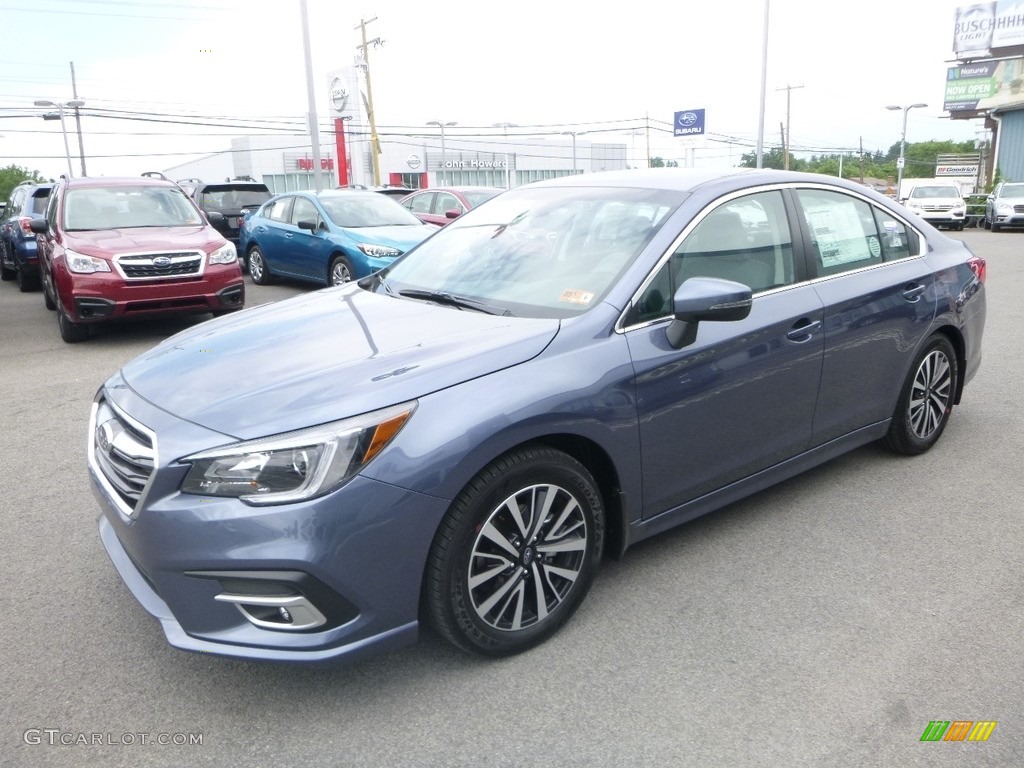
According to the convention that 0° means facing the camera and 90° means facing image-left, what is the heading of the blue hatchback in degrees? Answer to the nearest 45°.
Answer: approximately 315°

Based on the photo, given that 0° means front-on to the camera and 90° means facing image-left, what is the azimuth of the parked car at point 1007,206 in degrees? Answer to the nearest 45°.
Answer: approximately 0°

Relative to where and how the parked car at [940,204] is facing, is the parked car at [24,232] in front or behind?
in front

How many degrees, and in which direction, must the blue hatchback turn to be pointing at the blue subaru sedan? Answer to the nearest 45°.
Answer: approximately 45° to its right

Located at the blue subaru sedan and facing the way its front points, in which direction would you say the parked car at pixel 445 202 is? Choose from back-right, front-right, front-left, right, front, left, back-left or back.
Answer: back-right

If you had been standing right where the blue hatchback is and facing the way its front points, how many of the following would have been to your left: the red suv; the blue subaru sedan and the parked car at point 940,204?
1

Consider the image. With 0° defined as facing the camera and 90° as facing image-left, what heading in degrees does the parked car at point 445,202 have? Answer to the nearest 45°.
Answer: approximately 315°

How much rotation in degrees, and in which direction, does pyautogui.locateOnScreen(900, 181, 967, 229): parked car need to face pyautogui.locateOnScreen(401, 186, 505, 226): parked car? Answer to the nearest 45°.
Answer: approximately 45° to its right

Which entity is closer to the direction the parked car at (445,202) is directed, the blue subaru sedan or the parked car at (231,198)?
the blue subaru sedan

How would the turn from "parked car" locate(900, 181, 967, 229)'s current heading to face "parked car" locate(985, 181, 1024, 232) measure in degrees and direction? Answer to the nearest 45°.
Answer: approximately 45° to its left

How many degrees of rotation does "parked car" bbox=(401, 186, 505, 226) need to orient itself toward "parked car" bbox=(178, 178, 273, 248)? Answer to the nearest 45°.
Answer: approximately 180°

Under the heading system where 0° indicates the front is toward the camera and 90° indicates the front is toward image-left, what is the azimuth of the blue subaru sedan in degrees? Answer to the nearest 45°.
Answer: approximately 45°

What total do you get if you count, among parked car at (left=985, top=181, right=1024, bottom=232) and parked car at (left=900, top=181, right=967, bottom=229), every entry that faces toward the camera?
2

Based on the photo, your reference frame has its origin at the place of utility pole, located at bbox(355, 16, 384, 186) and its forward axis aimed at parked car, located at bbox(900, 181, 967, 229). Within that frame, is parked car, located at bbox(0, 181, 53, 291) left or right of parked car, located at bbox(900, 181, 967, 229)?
right

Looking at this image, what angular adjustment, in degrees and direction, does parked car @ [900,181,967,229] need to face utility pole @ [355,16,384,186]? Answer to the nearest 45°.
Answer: approximately 90° to its right
